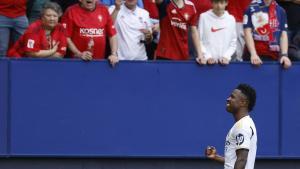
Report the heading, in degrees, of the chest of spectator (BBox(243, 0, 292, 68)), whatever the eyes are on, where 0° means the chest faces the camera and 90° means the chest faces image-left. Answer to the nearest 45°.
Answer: approximately 0°

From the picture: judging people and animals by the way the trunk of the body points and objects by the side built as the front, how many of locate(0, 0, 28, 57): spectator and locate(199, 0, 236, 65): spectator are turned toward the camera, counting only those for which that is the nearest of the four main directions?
2

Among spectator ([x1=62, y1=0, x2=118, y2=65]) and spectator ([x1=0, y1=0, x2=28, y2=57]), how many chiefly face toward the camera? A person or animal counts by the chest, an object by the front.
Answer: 2

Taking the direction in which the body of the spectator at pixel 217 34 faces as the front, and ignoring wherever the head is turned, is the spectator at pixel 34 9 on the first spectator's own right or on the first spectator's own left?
on the first spectator's own right
